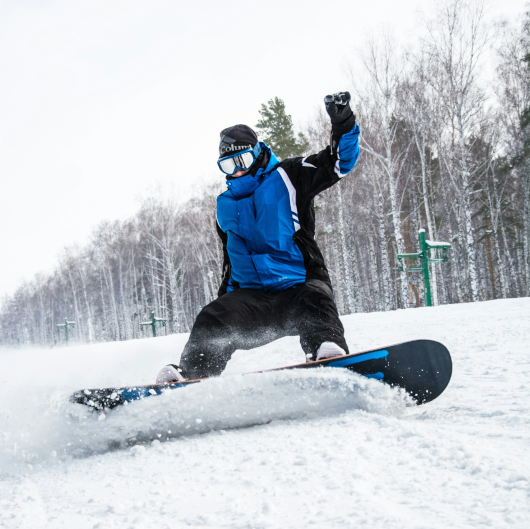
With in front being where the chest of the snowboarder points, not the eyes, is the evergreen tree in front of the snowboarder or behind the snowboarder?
behind

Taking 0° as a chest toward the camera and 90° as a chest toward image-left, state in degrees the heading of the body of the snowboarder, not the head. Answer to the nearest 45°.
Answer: approximately 45°
